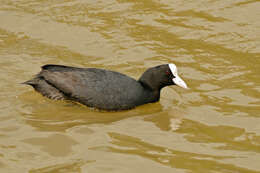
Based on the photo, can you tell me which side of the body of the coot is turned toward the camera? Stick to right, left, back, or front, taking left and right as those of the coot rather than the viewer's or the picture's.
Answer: right
